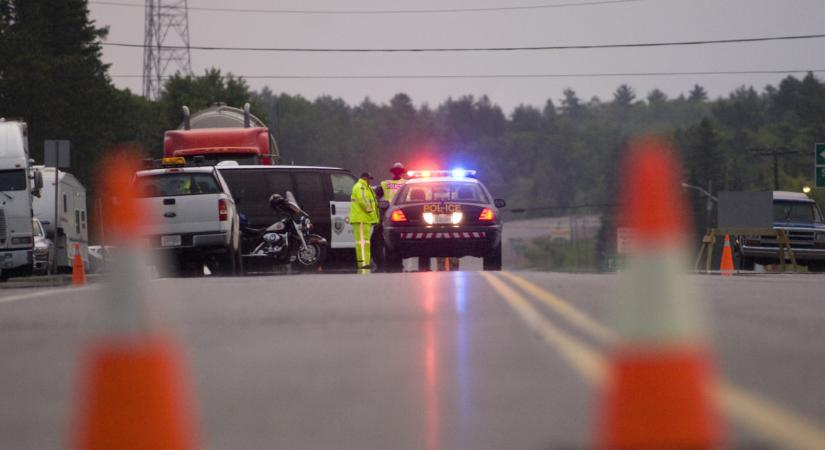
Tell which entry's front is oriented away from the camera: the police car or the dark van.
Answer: the police car

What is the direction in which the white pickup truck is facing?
away from the camera

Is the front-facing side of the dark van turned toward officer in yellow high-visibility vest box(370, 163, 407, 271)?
yes

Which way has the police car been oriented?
away from the camera

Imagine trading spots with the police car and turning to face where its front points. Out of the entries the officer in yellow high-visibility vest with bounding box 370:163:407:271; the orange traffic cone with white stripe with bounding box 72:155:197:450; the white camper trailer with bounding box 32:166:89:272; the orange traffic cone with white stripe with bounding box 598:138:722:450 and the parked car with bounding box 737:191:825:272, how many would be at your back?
2

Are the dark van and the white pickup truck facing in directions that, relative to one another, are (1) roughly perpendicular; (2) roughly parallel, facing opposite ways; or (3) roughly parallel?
roughly perpendicular

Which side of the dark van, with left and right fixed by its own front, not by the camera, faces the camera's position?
right
